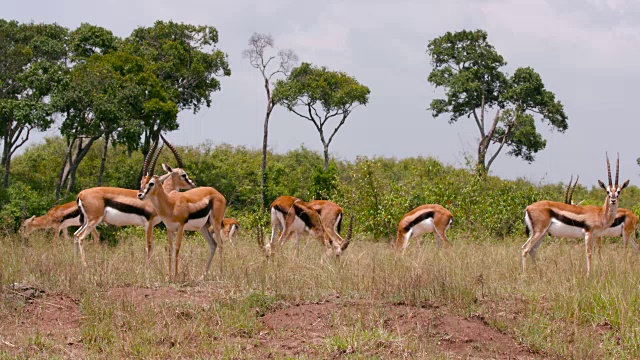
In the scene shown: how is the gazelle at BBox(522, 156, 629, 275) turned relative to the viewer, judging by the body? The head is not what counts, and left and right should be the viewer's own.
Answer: facing to the right of the viewer

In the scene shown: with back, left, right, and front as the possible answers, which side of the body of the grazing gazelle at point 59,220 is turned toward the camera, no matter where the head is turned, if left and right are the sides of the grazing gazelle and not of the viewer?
left

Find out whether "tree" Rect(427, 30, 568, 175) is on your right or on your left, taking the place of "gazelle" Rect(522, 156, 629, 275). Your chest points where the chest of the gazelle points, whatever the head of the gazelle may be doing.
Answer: on your left

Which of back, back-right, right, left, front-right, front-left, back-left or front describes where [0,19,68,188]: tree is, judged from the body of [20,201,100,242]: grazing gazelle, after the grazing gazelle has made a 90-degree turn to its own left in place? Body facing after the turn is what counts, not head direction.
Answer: back

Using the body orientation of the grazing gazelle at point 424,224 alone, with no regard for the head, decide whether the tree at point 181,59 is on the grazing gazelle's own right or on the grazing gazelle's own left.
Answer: on the grazing gazelle's own right

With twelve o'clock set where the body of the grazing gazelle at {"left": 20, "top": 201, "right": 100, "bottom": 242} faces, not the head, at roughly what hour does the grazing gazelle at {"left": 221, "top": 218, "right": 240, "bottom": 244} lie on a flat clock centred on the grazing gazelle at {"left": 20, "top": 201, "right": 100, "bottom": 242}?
the grazing gazelle at {"left": 221, "top": 218, "right": 240, "bottom": 244} is roughly at 5 o'clock from the grazing gazelle at {"left": 20, "top": 201, "right": 100, "bottom": 242}.

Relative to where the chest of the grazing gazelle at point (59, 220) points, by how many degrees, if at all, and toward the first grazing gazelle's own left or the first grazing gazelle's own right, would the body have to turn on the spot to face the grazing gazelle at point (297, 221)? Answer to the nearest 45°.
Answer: approximately 135° to the first grazing gazelle's own left
